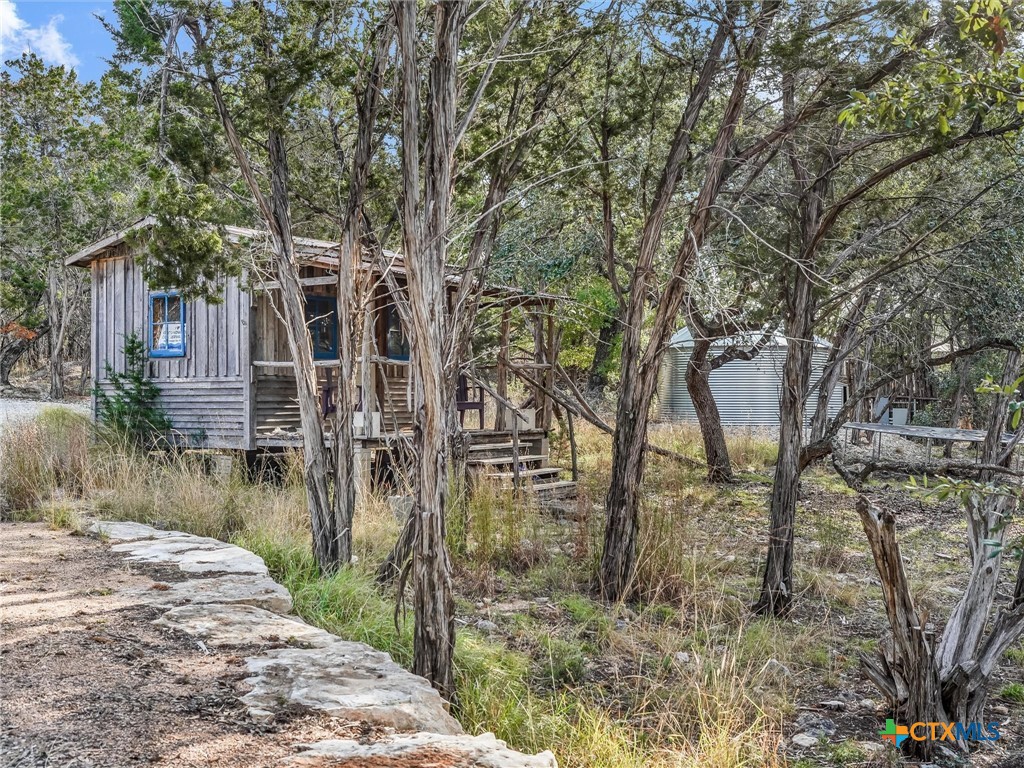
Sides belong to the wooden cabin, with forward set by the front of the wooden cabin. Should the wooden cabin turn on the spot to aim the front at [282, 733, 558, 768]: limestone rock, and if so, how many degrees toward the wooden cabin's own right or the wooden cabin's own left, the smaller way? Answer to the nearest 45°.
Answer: approximately 45° to the wooden cabin's own right

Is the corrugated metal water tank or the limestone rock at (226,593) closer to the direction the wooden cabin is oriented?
the limestone rock

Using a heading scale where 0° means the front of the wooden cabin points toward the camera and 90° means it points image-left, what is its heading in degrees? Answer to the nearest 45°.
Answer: approximately 315°

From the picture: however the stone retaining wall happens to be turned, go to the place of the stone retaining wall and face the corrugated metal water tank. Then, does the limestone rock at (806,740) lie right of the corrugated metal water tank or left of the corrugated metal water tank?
right

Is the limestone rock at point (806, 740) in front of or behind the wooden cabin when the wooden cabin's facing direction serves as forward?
in front

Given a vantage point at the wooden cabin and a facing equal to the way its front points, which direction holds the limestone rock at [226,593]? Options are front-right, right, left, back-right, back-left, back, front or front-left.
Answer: front-right

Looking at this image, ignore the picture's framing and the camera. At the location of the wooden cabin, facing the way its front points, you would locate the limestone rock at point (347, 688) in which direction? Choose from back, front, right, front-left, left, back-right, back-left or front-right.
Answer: front-right

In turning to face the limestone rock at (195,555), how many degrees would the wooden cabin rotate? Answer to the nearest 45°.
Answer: approximately 45° to its right

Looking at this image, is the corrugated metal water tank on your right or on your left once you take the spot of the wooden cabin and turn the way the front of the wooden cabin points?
on your left

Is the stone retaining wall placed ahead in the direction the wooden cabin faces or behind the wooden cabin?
ahead
